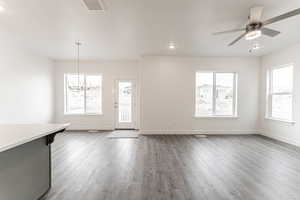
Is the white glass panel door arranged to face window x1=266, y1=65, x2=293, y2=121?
no

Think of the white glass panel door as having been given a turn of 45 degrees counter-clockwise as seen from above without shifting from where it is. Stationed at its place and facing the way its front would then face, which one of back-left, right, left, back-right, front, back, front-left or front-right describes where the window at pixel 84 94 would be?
back-right

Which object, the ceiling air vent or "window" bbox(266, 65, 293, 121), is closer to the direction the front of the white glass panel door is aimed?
the ceiling air vent

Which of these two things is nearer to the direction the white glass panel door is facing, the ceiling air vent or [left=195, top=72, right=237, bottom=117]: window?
the ceiling air vent

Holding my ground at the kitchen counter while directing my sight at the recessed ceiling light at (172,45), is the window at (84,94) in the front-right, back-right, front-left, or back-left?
front-left

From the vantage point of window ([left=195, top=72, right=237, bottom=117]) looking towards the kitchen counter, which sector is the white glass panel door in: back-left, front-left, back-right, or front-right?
front-right

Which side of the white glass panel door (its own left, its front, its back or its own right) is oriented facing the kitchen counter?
front

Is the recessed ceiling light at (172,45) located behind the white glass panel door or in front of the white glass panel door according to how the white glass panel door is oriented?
in front

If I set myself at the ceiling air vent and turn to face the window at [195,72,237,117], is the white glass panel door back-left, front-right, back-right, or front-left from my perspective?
front-left

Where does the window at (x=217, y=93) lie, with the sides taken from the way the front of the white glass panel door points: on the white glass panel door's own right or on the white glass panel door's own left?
on the white glass panel door's own left

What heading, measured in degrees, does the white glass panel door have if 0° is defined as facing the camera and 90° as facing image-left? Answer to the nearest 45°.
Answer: approximately 0°

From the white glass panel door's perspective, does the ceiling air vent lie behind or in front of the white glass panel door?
in front
